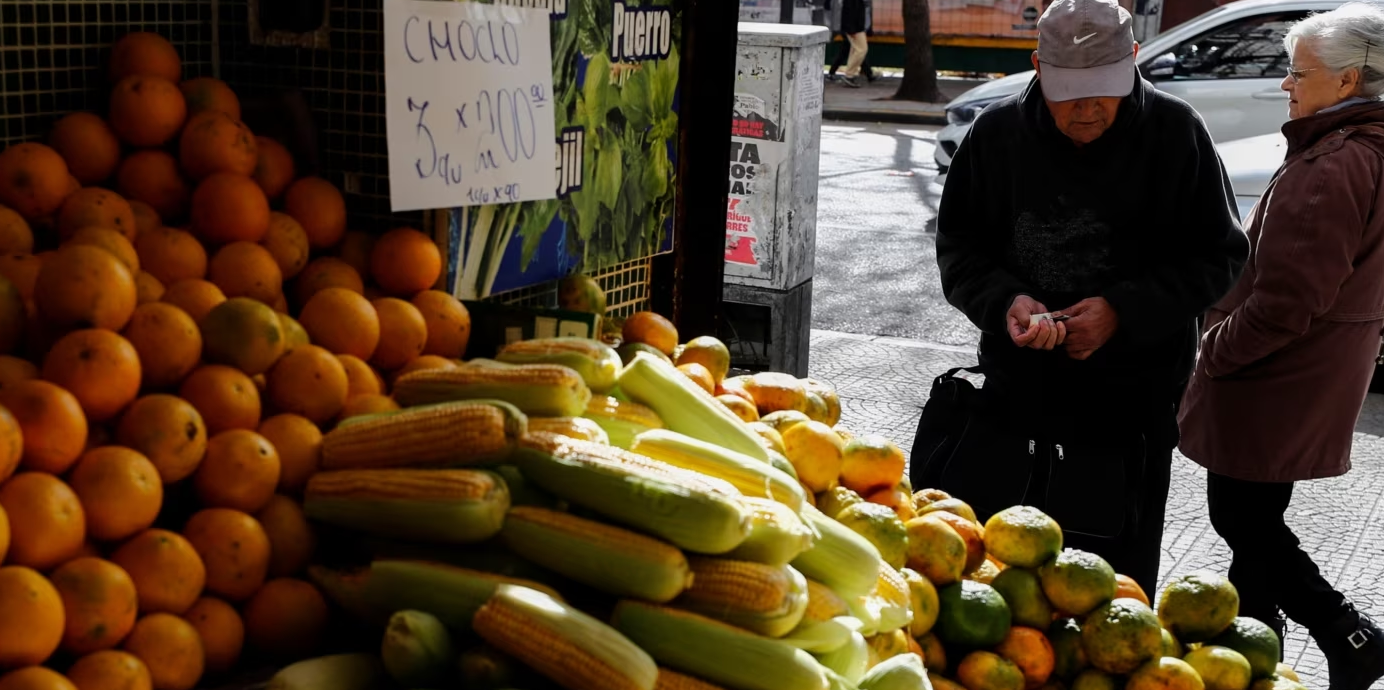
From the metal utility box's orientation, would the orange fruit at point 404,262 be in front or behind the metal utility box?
in front

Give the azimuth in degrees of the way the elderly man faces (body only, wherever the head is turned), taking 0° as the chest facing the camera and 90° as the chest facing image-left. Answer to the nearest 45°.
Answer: approximately 0°

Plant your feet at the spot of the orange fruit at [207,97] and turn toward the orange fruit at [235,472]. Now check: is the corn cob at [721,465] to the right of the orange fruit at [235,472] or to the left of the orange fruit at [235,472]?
left

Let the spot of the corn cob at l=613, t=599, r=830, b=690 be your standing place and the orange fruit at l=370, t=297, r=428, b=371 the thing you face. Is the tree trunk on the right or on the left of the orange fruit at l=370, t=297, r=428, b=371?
right

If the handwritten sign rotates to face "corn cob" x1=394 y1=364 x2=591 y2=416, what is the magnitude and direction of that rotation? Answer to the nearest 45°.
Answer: approximately 45° to its right

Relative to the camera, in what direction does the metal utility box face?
facing the viewer and to the left of the viewer

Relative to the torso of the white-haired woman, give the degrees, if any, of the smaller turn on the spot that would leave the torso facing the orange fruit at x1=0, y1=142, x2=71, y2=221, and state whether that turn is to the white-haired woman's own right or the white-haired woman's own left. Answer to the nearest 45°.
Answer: approximately 45° to the white-haired woman's own left

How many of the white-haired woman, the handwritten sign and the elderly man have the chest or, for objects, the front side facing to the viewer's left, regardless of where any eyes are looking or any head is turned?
1

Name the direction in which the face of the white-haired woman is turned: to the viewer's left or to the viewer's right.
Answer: to the viewer's left

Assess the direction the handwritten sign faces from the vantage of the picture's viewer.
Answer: facing the viewer and to the right of the viewer

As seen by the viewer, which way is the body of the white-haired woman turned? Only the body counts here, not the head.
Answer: to the viewer's left
